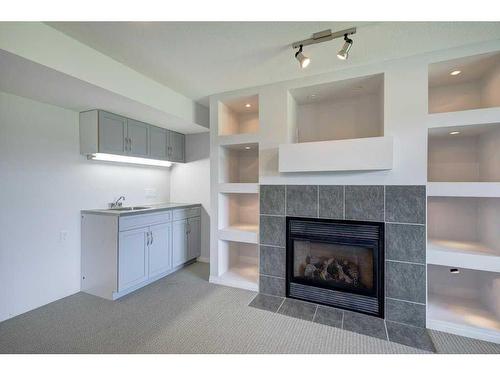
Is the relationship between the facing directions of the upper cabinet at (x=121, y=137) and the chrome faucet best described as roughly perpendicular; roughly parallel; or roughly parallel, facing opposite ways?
roughly parallel

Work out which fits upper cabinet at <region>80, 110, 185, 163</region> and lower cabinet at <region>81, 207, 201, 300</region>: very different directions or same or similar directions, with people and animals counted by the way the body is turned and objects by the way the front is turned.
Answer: same or similar directions

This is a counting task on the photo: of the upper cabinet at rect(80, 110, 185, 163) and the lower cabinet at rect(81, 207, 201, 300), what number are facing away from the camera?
0

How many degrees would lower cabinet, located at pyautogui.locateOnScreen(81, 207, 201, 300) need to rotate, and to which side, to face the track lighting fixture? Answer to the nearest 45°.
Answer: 0° — it already faces it

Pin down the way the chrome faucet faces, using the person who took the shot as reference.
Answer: facing the viewer and to the right of the viewer

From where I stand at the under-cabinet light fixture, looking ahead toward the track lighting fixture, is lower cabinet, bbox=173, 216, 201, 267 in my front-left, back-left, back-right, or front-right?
front-left

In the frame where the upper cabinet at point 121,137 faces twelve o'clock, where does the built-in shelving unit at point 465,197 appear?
The built-in shelving unit is roughly at 12 o'clock from the upper cabinet.

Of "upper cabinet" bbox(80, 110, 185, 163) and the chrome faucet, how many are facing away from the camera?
0

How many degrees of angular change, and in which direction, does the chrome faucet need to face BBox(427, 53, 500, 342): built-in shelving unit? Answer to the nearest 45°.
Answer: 0° — it already faces it

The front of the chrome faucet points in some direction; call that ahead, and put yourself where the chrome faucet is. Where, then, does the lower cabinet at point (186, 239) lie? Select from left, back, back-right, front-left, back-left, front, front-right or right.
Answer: front-left
